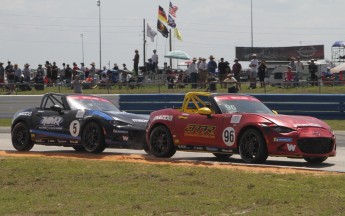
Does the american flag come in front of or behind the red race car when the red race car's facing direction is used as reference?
behind

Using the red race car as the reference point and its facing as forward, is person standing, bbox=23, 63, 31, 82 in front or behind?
behind

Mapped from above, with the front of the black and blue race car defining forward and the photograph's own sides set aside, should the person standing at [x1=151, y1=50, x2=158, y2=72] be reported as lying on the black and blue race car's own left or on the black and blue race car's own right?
on the black and blue race car's own left

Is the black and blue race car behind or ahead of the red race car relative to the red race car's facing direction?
behind

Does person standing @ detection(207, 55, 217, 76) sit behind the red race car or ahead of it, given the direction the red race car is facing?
behind

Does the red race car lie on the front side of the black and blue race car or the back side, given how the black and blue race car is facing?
on the front side

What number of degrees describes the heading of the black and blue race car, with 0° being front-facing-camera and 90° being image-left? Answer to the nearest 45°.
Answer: approximately 315°

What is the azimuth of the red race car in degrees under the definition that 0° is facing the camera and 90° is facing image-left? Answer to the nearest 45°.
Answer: approximately 315°
